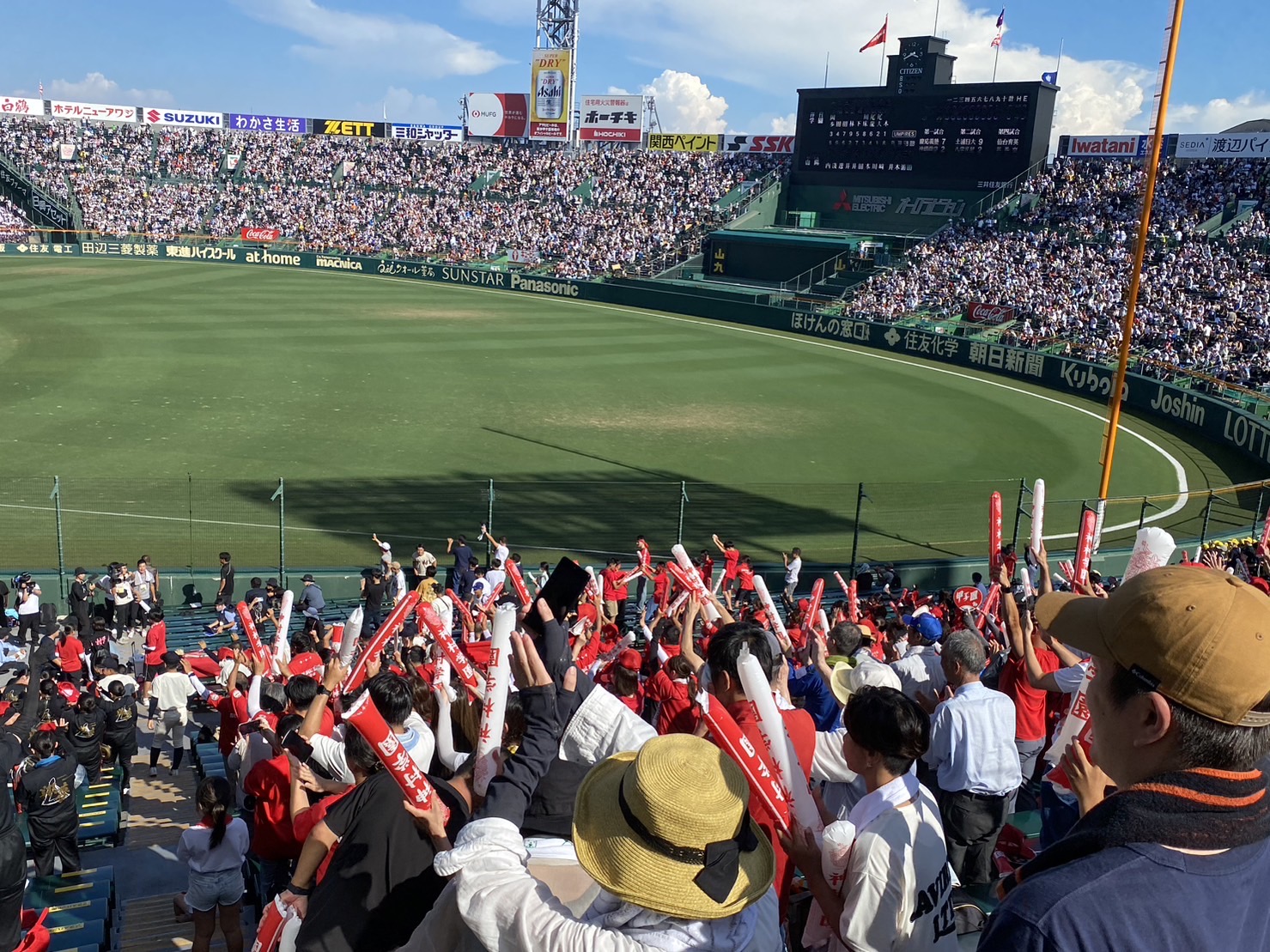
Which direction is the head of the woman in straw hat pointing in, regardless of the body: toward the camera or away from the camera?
away from the camera

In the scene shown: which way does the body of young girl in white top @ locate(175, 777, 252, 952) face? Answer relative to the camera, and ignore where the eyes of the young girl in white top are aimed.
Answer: away from the camera

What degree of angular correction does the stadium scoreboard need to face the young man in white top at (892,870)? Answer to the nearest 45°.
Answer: approximately 45° to its left

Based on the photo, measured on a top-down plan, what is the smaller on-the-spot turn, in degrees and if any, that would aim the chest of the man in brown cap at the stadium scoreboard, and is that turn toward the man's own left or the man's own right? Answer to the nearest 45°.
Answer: approximately 45° to the man's own right

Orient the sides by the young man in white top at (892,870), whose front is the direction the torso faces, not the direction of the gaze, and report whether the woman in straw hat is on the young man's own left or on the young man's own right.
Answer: on the young man's own left

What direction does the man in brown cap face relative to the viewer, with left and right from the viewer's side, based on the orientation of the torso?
facing away from the viewer and to the left of the viewer

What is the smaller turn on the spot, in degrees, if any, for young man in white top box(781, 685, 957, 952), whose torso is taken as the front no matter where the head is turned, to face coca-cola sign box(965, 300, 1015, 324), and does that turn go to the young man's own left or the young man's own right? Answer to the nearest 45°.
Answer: approximately 45° to the young man's own right

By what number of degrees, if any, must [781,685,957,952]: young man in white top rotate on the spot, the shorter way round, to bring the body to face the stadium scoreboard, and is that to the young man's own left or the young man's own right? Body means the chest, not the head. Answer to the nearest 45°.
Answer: approximately 45° to the young man's own right

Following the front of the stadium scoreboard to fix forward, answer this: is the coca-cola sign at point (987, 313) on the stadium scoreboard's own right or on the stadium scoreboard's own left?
on the stadium scoreboard's own left

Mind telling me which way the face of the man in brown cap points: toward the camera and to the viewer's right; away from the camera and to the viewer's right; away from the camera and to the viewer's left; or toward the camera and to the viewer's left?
away from the camera and to the viewer's left

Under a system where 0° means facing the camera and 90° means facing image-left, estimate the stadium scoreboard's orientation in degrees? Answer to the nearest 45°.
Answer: approximately 45°

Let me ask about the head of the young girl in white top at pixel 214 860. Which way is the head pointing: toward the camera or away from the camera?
away from the camera

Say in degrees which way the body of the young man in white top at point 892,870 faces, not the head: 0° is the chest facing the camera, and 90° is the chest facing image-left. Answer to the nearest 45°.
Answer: approximately 135°

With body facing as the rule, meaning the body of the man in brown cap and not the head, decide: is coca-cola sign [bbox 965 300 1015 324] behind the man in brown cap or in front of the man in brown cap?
in front

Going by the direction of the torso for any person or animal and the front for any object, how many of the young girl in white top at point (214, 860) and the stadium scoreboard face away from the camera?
1

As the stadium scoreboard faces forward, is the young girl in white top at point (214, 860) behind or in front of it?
in front
